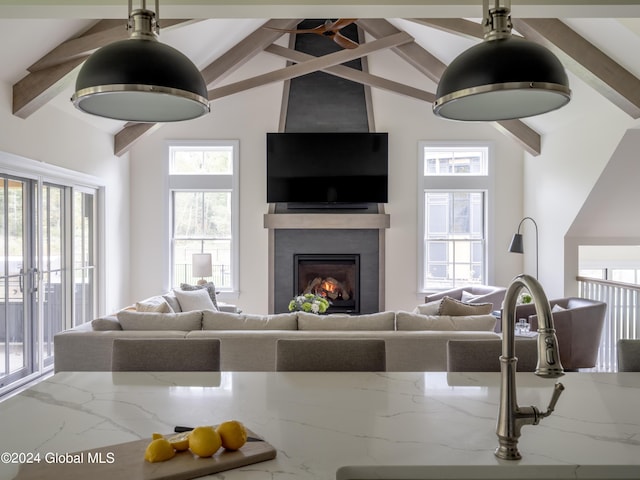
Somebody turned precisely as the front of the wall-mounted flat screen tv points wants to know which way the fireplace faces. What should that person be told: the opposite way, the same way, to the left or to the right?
the same way

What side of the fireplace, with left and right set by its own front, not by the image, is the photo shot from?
front

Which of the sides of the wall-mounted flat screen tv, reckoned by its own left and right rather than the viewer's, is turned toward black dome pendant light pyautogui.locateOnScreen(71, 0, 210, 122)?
front

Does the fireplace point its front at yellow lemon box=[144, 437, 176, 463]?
yes

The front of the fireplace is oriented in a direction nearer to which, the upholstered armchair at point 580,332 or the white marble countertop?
the white marble countertop

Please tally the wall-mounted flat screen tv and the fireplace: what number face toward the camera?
2

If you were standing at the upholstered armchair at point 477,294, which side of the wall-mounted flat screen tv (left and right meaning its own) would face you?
left

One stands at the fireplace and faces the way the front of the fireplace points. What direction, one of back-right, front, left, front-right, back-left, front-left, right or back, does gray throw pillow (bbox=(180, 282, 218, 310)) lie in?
front-right

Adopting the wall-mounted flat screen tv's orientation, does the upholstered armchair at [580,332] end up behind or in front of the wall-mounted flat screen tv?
in front

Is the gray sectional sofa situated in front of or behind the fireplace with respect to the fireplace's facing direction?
in front

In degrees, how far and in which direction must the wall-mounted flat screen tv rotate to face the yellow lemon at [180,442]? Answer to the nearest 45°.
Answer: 0° — it already faces it

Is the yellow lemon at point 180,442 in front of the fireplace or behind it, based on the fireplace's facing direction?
in front

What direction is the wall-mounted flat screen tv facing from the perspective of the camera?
toward the camera

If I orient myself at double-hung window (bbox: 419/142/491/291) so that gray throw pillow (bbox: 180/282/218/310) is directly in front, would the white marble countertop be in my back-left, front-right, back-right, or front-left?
front-left

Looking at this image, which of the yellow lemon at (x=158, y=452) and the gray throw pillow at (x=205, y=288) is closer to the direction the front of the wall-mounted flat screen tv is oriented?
the yellow lemon
